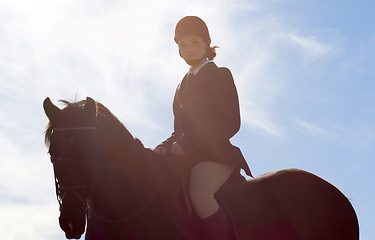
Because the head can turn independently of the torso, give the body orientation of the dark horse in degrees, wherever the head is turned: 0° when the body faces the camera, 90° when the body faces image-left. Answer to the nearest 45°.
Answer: approximately 90°
